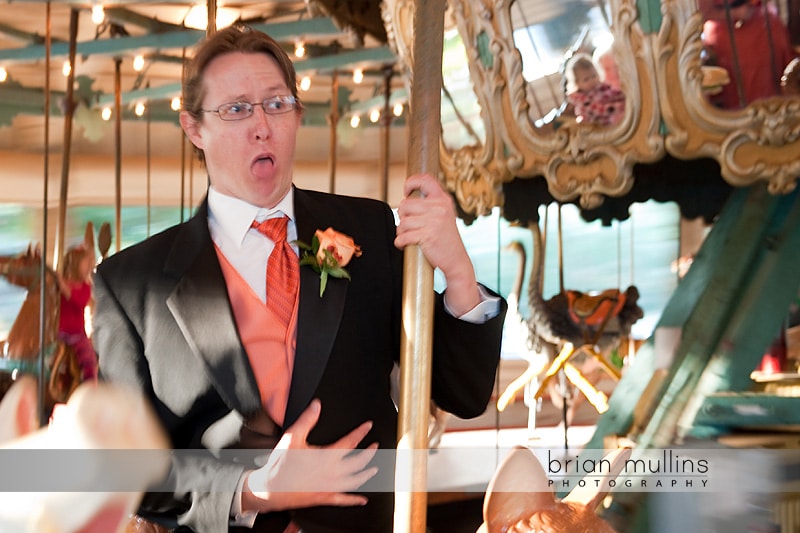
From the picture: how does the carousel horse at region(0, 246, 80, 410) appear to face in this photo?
to the viewer's left

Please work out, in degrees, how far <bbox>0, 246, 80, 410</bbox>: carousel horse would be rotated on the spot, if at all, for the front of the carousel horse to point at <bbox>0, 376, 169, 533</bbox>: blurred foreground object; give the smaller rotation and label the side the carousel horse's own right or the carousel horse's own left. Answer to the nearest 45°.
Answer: approximately 90° to the carousel horse's own left

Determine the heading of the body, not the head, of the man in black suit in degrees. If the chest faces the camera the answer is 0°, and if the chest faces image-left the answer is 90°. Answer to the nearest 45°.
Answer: approximately 315°

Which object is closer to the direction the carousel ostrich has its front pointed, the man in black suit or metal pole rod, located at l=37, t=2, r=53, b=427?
the metal pole rod

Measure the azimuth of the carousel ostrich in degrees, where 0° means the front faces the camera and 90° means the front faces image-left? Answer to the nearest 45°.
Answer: approximately 90°

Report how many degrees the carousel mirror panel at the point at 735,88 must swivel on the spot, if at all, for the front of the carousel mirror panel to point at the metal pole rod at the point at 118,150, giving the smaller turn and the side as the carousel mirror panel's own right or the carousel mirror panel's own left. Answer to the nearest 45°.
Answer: approximately 90° to the carousel mirror panel's own right

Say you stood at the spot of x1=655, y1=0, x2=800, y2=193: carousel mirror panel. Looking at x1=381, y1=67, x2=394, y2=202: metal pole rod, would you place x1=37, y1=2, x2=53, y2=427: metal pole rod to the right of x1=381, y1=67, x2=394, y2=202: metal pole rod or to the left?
left

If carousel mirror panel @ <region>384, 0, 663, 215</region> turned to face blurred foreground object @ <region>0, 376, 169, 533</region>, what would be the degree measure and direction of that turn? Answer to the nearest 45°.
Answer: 0° — it already faces it

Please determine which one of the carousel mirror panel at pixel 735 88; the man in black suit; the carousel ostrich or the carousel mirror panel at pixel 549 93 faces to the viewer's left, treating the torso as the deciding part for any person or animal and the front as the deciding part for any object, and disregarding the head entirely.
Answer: the carousel ostrich
